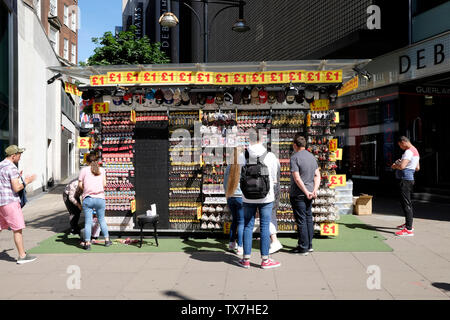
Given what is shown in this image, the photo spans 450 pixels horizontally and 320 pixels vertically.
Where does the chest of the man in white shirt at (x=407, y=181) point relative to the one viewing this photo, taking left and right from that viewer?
facing to the left of the viewer

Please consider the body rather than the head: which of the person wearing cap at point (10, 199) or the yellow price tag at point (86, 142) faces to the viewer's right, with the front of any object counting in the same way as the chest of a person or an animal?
the person wearing cap

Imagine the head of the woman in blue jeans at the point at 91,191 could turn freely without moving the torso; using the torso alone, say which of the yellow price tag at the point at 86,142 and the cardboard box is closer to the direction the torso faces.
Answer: the yellow price tag

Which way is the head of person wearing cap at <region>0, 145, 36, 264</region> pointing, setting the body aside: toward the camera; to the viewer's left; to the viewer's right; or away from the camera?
to the viewer's right

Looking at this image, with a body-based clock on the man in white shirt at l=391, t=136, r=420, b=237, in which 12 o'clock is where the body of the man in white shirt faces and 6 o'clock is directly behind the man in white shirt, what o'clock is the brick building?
The brick building is roughly at 1 o'clock from the man in white shirt.

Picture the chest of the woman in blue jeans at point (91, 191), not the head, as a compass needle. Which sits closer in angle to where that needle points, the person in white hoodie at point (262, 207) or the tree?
the tree

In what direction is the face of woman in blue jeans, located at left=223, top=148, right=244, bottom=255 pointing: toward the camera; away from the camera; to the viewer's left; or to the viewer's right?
away from the camera

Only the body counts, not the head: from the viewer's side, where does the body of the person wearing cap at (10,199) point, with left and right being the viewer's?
facing to the right of the viewer

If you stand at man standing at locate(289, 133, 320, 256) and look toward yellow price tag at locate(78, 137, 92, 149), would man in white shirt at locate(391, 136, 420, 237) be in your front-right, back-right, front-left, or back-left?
back-right

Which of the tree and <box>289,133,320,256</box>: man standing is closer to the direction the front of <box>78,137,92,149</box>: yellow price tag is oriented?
the man standing

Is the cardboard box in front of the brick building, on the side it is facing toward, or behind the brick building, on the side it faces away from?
in front

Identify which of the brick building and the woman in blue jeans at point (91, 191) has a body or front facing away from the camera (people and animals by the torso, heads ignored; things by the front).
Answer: the woman in blue jeans

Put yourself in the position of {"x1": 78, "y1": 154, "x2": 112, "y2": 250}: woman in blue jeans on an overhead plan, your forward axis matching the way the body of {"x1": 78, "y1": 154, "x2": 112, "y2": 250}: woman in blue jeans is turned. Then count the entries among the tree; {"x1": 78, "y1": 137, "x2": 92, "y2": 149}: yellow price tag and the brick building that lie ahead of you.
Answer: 3

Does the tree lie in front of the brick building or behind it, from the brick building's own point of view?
in front

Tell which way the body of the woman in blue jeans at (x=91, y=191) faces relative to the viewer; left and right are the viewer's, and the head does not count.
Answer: facing away from the viewer

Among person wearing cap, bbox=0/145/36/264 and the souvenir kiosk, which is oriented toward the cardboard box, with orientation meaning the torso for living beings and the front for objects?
the person wearing cap

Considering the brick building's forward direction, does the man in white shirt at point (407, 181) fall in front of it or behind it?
in front
